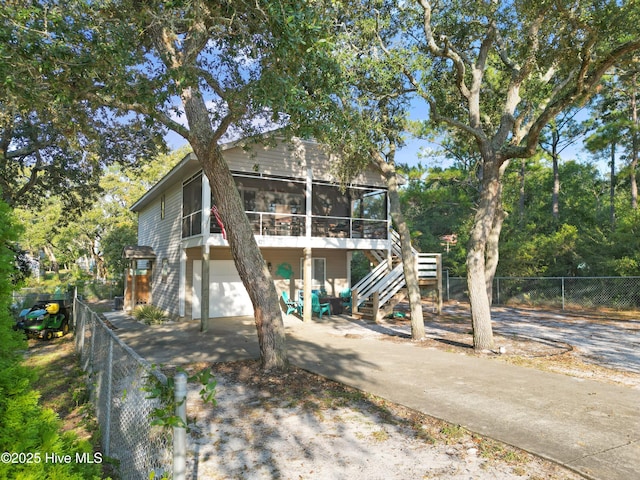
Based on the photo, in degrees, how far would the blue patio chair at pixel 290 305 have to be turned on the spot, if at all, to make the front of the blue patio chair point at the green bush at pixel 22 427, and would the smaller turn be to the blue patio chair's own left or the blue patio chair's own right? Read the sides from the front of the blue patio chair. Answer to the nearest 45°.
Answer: approximately 45° to the blue patio chair's own right

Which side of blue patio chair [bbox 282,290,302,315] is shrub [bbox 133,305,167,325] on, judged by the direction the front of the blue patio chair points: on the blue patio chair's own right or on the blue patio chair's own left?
on the blue patio chair's own right

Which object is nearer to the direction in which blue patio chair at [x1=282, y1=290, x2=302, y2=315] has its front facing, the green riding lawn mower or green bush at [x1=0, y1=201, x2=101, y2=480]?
the green bush

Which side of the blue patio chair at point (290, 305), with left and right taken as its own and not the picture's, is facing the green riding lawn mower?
right

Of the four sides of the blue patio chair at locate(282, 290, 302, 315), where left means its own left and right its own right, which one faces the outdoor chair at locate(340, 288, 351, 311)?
front

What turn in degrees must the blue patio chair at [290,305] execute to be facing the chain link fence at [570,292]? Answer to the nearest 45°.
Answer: approximately 45° to its left
